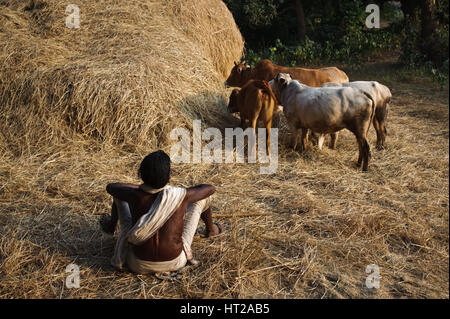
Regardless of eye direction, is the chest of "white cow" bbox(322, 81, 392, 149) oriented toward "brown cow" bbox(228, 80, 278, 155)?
yes

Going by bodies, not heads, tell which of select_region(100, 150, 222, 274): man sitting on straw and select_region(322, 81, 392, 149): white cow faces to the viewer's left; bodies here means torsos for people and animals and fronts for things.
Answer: the white cow

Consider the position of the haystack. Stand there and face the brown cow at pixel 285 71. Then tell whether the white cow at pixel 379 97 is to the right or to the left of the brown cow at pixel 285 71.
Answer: right

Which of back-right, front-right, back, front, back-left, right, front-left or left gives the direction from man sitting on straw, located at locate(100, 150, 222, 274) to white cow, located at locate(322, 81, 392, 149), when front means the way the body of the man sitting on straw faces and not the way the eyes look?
front-right

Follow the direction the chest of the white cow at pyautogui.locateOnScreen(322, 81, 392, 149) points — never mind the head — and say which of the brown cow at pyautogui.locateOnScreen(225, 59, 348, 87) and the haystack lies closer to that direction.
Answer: the haystack

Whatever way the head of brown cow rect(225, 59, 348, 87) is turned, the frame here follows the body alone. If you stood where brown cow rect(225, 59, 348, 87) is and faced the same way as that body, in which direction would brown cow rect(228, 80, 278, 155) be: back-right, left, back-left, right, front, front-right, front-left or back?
left

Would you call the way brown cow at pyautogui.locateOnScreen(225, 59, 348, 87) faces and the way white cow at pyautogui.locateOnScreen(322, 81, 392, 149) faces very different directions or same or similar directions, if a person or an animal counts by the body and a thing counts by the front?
same or similar directions

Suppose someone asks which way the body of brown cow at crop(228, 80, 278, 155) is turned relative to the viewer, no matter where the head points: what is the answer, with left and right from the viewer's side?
facing away from the viewer and to the left of the viewer

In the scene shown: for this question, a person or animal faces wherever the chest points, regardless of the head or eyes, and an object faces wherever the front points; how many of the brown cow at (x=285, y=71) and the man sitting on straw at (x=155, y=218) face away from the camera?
1

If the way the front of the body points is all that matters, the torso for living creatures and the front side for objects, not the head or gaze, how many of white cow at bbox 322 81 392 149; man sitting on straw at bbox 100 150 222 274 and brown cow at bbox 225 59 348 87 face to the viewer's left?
2

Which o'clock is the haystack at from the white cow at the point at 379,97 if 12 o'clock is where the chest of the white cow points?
The haystack is roughly at 12 o'clock from the white cow.

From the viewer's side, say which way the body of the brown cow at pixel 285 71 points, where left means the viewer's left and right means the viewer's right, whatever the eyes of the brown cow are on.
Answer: facing to the left of the viewer

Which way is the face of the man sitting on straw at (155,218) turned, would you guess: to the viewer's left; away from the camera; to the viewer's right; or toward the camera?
away from the camera

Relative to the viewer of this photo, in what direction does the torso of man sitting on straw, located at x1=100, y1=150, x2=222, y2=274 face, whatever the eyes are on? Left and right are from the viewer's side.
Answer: facing away from the viewer

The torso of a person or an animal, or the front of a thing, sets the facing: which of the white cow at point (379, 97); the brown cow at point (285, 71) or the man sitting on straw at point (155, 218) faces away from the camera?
the man sitting on straw

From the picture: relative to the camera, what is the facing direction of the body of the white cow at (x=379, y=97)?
to the viewer's left

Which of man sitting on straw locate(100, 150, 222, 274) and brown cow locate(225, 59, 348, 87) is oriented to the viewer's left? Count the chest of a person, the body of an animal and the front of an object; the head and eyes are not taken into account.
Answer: the brown cow

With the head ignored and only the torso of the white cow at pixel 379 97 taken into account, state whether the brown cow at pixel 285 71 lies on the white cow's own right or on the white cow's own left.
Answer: on the white cow's own right
